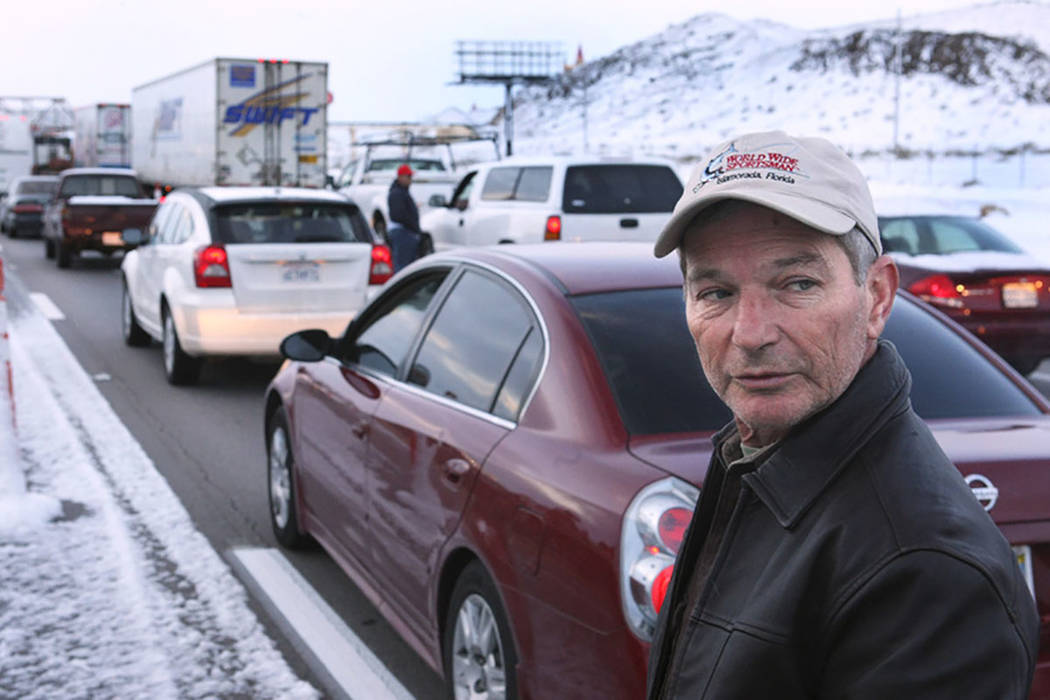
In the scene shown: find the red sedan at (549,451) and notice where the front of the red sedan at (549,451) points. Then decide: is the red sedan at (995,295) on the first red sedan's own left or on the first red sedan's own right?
on the first red sedan's own right

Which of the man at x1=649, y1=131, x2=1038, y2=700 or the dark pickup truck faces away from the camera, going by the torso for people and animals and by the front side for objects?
the dark pickup truck

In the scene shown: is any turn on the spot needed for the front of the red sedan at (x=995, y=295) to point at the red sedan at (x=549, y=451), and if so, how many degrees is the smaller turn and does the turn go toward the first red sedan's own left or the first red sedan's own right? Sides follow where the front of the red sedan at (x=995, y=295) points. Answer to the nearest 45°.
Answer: approximately 135° to the first red sedan's own left

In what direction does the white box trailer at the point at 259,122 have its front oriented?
away from the camera

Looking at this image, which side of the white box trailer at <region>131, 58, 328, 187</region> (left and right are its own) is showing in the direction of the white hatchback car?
back

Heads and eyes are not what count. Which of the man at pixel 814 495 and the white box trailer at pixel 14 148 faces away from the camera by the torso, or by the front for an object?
the white box trailer

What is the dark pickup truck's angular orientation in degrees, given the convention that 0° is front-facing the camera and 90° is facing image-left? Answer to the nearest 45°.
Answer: approximately 180°

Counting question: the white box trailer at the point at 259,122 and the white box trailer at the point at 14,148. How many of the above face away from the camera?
2

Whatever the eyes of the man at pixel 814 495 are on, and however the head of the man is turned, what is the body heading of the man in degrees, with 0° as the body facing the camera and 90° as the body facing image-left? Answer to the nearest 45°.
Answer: approximately 45°

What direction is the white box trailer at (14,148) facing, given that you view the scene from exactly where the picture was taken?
facing away from the viewer

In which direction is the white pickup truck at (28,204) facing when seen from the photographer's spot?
facing away from the viewer
